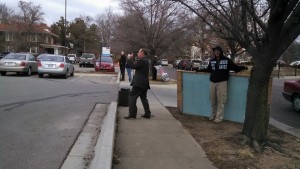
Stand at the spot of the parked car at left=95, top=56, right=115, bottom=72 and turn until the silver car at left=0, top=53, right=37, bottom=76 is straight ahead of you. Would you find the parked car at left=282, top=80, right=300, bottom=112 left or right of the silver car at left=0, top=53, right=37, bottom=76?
left

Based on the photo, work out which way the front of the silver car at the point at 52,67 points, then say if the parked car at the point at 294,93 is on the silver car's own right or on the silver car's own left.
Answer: on the silver car's own right

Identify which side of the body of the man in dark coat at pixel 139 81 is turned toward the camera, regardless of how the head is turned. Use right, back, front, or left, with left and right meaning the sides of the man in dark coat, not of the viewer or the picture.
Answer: left

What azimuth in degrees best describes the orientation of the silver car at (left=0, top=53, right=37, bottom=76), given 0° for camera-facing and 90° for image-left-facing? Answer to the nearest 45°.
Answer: approximately 225°
